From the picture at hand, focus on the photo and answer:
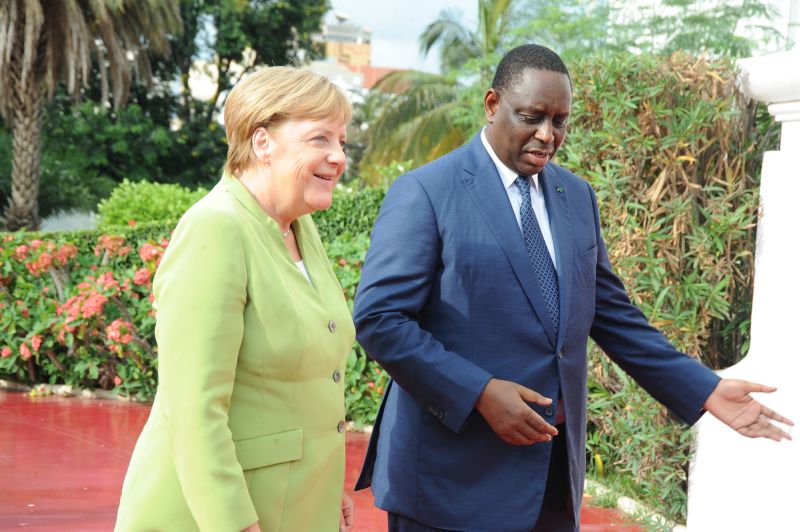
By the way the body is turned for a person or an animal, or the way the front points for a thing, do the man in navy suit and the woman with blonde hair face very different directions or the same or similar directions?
same or similar directions

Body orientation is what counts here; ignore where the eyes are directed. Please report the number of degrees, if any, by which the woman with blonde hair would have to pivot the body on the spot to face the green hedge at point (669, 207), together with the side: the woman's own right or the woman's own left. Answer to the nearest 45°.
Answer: approximately 90° to the woman's own left

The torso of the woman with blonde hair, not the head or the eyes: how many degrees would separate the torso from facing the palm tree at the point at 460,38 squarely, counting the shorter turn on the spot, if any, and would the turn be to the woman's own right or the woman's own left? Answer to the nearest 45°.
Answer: approximately 135° to the woman's own left

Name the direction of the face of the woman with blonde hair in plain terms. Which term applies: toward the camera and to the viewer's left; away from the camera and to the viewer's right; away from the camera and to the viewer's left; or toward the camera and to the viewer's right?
toward the camera and to the viewer's right

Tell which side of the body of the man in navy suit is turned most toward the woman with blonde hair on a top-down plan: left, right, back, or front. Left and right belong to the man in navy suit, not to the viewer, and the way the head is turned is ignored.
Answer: right

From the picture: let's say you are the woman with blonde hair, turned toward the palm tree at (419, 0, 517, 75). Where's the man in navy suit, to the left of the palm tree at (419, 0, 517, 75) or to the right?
right

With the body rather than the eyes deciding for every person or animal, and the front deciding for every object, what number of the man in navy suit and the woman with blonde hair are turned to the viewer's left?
0

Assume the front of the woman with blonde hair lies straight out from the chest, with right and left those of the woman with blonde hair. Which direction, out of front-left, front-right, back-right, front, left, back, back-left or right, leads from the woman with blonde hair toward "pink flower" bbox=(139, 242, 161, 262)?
back-left

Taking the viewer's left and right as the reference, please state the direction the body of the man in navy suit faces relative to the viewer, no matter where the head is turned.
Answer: facing the viewer and to the right of the viewer

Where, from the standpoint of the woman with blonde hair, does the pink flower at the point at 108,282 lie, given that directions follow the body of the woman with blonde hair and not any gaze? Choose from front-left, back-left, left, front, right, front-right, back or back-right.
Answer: back-left

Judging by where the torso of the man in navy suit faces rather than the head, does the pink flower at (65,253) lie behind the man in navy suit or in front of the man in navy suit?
behind

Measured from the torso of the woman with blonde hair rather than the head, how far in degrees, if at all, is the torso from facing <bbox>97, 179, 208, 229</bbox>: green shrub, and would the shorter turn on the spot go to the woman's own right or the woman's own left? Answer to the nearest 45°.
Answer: approximately 135° to the woman's own left
